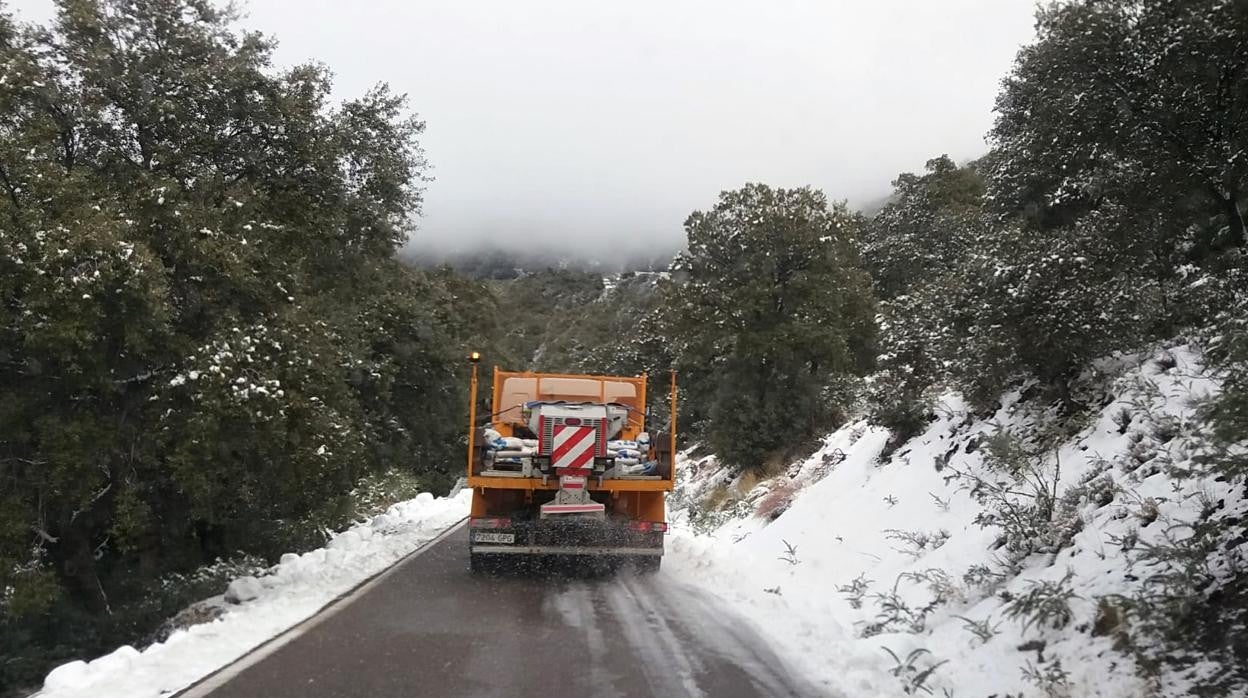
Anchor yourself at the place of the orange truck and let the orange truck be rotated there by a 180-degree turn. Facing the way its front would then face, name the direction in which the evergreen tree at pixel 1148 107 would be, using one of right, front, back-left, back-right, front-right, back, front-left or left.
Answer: front-left

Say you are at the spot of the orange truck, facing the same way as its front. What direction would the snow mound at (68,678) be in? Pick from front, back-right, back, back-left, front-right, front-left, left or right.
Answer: back-left

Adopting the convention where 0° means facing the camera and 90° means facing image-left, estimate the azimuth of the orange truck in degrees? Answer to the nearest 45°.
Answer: approximately 180°

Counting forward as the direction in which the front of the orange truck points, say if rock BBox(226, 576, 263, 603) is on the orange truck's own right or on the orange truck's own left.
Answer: on the orange truck's own left

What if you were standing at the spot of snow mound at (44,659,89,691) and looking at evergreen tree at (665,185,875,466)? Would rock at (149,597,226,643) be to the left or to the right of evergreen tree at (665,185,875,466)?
left

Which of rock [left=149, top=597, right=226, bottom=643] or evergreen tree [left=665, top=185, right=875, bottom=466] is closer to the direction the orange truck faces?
the evergreen tree

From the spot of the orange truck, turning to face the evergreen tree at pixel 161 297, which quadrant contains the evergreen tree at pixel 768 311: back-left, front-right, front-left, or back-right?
back-right

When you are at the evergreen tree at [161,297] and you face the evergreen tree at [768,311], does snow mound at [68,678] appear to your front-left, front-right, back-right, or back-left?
back-right
